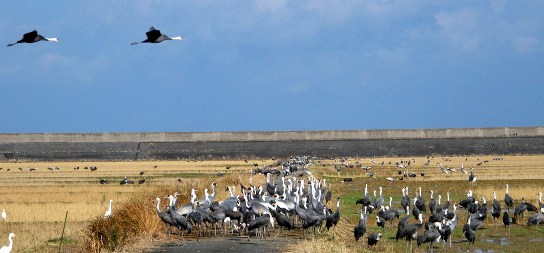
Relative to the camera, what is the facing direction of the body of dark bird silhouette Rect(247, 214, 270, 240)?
to the viewer's left

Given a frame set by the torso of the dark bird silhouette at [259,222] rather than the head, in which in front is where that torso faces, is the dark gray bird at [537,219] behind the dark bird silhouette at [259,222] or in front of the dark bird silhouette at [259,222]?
behind
